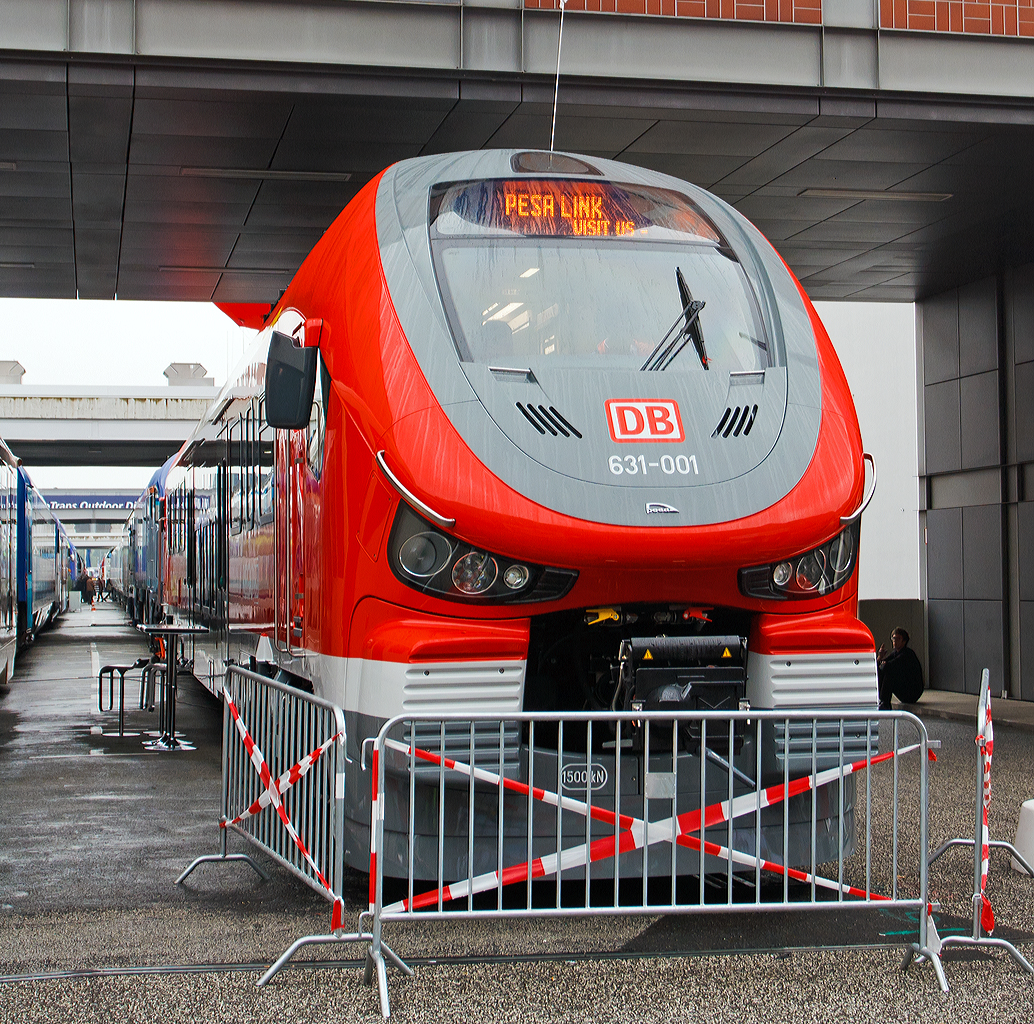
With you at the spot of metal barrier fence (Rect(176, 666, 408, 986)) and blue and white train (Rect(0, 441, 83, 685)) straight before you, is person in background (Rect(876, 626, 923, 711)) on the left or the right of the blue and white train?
right

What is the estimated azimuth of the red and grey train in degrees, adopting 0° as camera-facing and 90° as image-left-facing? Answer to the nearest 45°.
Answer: approximately 315°

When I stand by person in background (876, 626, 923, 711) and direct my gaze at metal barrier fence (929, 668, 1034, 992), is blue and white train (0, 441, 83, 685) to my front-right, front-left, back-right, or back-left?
back-right

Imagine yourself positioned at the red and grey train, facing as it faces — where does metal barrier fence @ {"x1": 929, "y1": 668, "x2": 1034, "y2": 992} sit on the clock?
The metal barrier fence is roughly at 11 o'clock from the red and grey train.

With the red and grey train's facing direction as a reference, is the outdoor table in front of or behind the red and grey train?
behind
